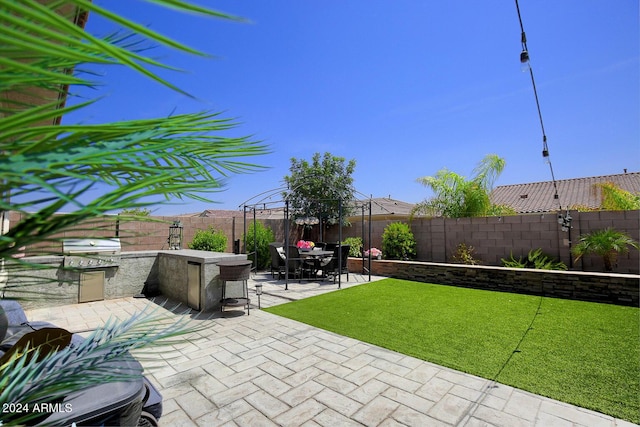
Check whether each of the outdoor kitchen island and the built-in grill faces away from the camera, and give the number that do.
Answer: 0

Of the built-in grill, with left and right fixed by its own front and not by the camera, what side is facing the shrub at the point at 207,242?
back

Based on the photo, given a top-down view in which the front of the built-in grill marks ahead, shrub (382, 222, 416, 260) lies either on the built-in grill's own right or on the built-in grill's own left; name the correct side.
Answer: on the built-in grill's own left

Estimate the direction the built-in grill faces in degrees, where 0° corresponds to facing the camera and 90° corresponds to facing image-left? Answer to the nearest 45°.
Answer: approximately 0°

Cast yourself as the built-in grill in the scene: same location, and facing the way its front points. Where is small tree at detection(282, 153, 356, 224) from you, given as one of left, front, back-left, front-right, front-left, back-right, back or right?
back-left

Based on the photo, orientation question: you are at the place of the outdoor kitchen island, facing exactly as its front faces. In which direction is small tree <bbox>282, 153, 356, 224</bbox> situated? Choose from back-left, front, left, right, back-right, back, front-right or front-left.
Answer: back

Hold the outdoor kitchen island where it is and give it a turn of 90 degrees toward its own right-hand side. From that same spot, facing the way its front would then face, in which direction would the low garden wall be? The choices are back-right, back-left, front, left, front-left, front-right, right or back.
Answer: back-right

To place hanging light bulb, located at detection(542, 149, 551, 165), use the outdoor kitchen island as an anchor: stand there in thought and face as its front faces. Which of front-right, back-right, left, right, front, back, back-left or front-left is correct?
back-left

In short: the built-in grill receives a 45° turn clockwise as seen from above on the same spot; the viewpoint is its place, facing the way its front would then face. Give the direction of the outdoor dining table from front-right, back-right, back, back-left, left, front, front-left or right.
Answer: back

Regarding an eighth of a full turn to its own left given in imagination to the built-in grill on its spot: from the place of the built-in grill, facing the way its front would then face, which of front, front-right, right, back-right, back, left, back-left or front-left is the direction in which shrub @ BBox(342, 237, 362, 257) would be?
left

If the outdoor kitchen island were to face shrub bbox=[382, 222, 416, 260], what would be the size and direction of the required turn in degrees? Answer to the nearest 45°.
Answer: approximately 135° to its left

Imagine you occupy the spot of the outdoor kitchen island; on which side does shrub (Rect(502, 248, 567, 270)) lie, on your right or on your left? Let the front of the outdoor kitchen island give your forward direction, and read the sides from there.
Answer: on your left

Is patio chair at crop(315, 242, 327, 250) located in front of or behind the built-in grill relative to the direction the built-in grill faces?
behind

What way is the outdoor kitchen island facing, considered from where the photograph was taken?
facing the viewer and to the left of the viewer

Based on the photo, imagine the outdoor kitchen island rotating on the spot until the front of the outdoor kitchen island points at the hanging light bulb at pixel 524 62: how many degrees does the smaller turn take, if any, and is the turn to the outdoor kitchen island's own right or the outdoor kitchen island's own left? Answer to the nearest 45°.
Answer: approximately 90° to the outdoor kitchen island's own left

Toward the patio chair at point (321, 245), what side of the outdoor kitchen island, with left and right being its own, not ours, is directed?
back
